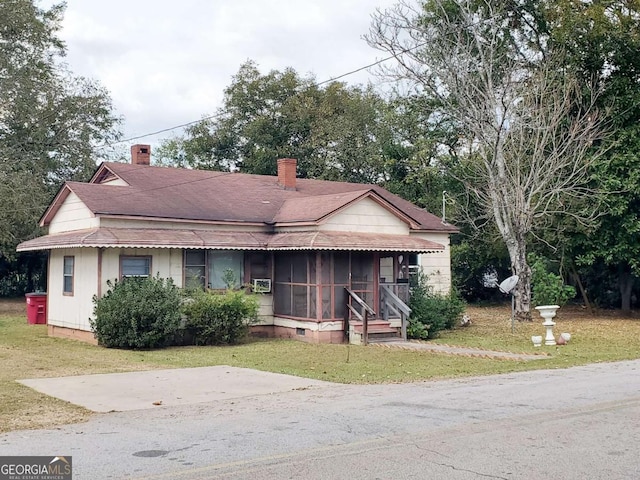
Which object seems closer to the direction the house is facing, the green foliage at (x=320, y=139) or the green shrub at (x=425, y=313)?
the green shrub

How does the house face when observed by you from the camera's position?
facing the viewer and to the right of the viewer

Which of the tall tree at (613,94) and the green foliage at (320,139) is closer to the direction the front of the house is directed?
the tall tree

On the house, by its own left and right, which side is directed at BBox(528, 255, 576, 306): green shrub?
left

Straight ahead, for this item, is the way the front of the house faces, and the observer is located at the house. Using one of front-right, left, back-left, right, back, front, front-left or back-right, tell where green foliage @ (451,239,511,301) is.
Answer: left

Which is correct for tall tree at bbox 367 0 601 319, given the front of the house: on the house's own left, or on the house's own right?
on the house's own left

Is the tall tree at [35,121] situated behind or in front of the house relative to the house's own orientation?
behind

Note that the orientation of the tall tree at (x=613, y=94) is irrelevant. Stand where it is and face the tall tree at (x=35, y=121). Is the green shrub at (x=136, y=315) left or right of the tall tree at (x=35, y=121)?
left

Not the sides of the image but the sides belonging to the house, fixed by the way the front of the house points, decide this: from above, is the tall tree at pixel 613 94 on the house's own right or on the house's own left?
on the house's own left

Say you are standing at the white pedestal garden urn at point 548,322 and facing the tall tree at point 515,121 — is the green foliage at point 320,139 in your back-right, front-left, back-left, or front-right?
front-left

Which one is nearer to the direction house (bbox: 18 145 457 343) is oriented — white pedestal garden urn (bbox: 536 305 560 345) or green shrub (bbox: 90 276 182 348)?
the white pedestal garden urn
